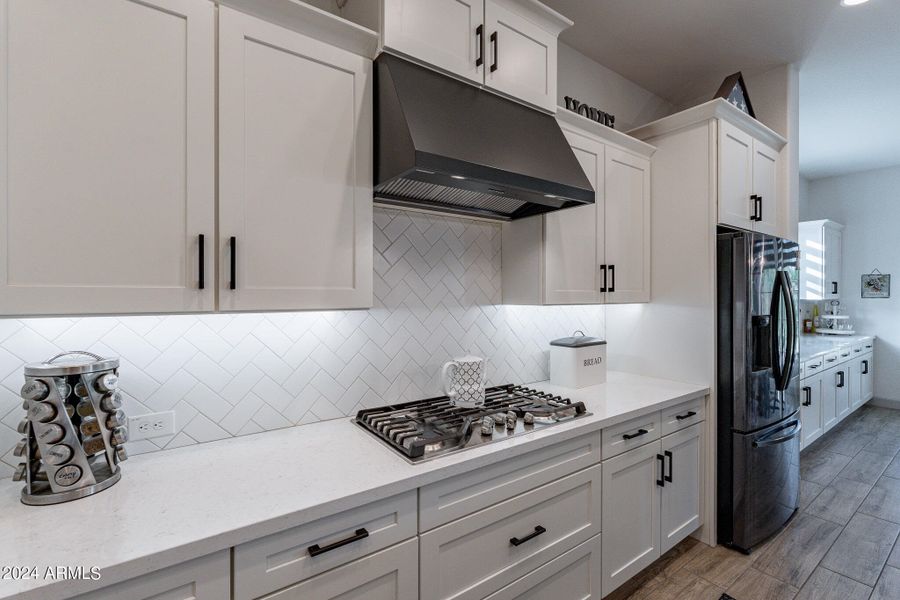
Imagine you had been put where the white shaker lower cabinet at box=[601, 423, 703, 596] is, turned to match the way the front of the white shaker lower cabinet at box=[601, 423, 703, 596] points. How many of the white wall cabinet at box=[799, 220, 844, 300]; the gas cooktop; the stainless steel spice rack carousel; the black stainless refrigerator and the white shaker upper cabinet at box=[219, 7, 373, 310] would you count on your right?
3

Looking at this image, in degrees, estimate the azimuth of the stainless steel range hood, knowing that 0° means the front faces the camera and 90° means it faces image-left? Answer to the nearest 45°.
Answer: approximately 315°

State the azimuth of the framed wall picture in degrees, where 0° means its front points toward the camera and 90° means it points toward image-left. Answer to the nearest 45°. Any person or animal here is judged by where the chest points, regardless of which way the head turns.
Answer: approximately 0°

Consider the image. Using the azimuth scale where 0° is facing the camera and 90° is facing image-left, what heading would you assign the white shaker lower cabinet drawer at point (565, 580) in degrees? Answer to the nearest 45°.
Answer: approximately 315°

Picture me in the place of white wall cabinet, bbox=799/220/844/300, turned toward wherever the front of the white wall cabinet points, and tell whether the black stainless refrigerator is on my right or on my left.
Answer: on my right

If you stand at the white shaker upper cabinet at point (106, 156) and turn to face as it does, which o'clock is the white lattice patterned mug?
The white lattice patterned mug is roughly at 9 o'clock from the white shaker upper cabinet.

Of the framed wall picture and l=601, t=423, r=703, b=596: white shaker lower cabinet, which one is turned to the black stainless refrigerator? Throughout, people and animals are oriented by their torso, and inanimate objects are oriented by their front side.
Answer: the framed wall picture

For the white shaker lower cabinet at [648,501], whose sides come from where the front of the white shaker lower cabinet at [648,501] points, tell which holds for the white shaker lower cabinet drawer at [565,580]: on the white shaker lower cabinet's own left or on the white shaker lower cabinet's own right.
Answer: on the white shaker lower cabinet's own right
